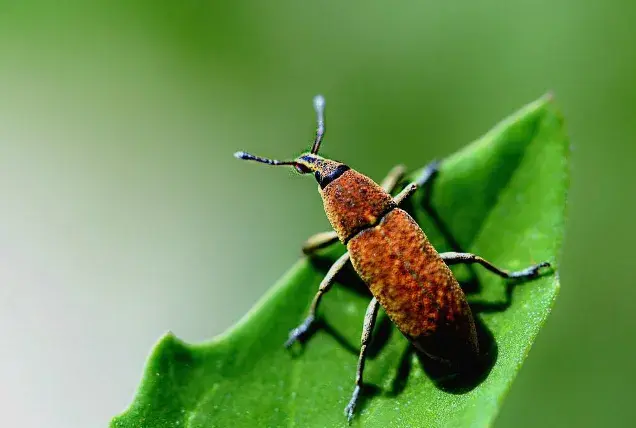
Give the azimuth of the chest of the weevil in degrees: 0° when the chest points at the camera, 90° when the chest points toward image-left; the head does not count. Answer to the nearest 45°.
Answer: approximately 135°
